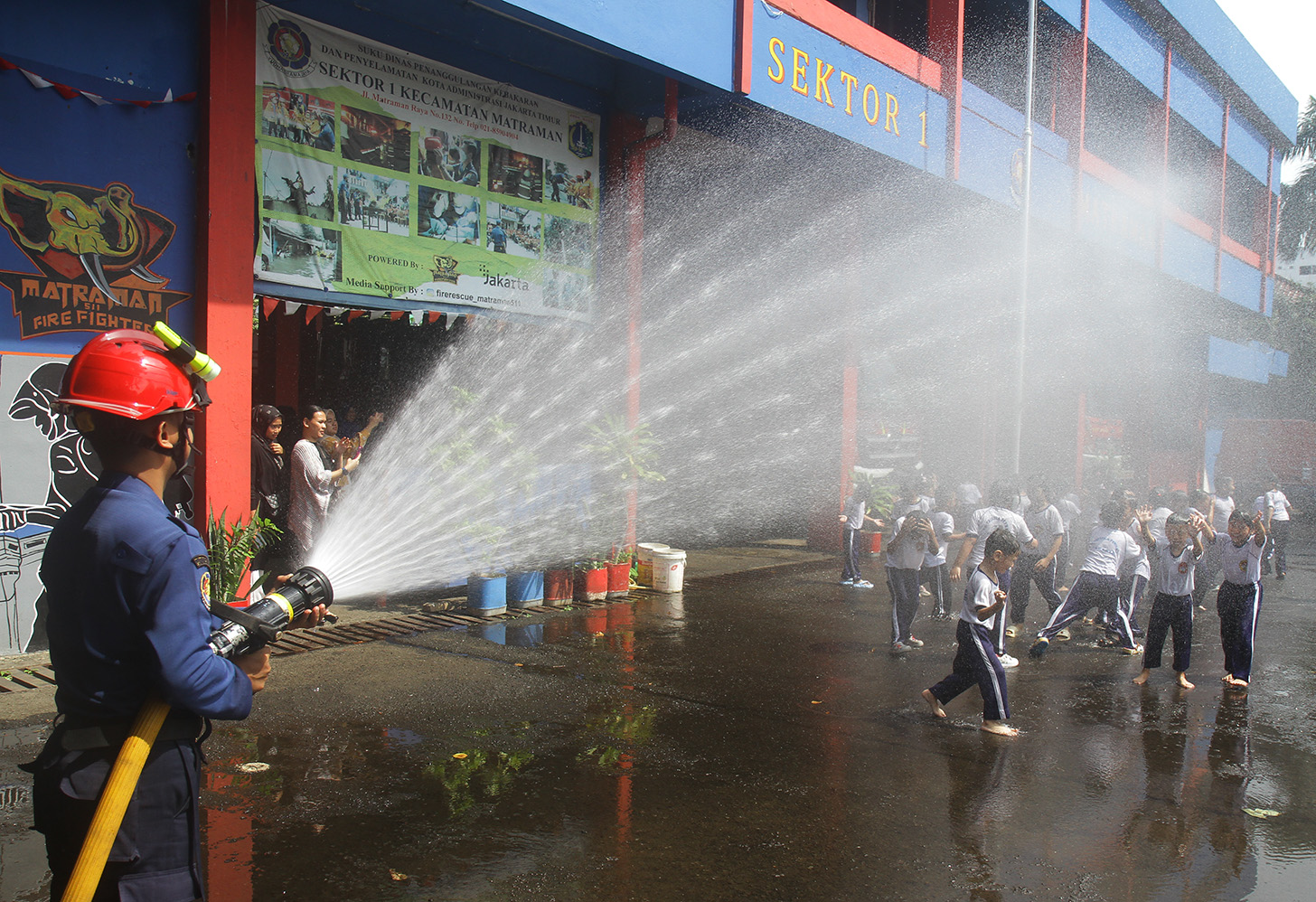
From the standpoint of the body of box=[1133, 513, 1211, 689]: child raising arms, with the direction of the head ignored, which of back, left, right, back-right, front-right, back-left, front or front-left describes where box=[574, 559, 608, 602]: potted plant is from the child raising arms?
right

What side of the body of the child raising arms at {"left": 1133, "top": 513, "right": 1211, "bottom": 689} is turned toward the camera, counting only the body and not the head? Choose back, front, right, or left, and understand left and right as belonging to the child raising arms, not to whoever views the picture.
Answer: front

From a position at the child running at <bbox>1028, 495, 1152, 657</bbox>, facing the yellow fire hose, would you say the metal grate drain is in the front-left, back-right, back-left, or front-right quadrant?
front-right

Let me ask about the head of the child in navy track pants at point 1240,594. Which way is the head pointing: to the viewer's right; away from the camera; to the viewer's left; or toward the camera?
toward the camera

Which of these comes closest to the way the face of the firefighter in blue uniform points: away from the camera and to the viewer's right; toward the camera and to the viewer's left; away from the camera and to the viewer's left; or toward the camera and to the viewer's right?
away from the camera and to the viewer's right

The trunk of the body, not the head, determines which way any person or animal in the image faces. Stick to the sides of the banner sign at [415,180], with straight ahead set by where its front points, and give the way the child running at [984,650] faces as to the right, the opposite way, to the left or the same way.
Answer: the same way

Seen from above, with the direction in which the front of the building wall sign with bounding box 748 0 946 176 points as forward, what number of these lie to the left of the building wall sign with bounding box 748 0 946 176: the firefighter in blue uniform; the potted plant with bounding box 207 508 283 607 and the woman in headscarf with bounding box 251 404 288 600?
0

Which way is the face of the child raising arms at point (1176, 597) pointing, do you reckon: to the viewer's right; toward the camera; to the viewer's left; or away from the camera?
toward the camera

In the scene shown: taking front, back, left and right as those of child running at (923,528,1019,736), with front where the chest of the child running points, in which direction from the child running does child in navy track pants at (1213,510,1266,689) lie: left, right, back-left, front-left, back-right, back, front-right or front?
front-left

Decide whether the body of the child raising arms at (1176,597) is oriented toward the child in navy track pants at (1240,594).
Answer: no
